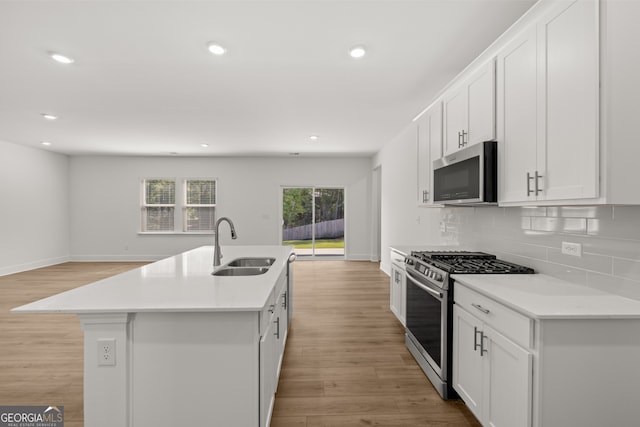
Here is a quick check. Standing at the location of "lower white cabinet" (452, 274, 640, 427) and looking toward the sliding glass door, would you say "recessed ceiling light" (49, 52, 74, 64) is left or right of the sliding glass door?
left

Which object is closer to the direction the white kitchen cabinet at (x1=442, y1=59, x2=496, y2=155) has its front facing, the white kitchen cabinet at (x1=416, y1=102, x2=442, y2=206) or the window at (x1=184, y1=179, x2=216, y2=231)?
the window

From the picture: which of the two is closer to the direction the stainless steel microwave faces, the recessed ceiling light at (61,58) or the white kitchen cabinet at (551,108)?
the recessed ceiling light

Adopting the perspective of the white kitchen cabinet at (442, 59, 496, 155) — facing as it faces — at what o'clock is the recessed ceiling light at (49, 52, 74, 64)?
The recessed ceiling light is roughly at 1 o'clock from the white kitchen cabinet.

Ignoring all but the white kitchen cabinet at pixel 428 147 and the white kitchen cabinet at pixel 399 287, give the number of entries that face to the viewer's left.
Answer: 2

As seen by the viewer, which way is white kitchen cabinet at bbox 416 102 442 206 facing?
to the viewer's left
